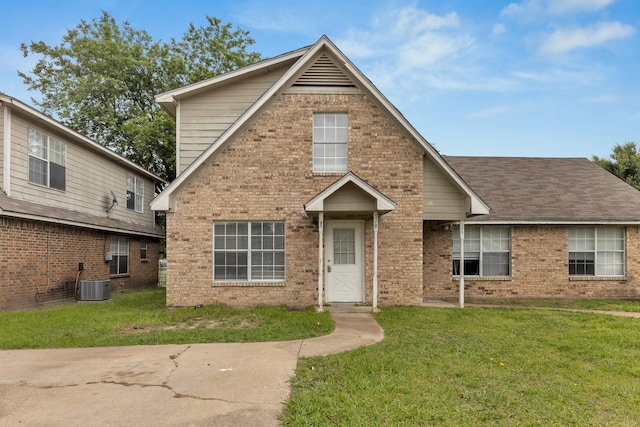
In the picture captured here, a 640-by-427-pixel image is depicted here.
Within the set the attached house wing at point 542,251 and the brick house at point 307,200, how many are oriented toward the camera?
2

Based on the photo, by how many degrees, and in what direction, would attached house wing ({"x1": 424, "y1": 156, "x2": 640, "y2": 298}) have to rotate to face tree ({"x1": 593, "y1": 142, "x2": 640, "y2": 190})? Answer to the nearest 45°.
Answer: approximately 180°

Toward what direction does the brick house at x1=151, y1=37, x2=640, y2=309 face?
toward the camera

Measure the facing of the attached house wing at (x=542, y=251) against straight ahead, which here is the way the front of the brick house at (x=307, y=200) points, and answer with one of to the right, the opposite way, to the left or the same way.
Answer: the same way

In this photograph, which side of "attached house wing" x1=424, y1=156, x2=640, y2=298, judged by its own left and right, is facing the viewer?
front
